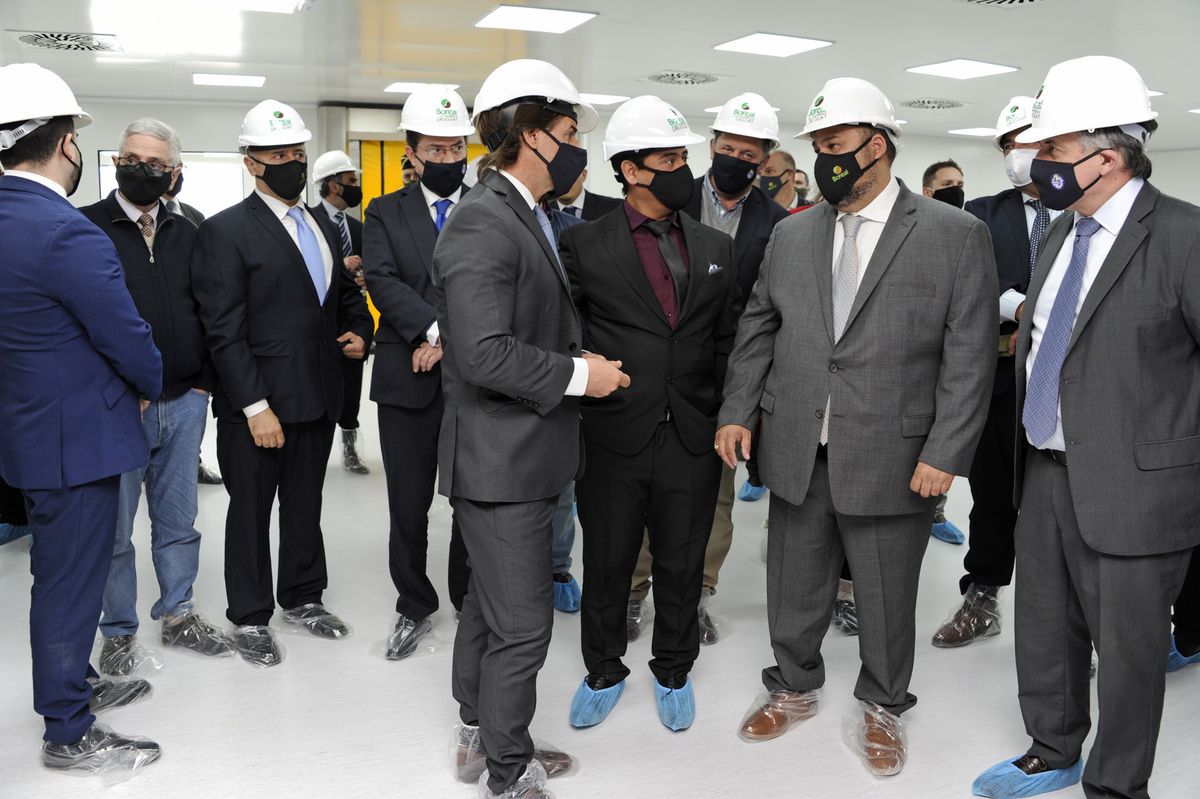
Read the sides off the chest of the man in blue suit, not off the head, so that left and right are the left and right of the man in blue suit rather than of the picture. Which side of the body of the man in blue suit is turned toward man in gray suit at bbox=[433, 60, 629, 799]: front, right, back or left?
right

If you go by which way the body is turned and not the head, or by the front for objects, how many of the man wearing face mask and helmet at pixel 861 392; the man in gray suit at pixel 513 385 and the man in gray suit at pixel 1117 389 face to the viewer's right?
1

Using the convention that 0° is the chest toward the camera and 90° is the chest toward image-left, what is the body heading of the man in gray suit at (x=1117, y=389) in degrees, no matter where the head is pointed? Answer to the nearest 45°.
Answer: approximately 45°

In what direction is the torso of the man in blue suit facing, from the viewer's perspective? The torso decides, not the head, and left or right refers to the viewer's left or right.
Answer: facing away from the viewer and to the right of the viewer

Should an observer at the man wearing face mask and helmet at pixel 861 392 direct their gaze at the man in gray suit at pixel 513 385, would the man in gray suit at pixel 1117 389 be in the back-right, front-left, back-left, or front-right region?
back-left

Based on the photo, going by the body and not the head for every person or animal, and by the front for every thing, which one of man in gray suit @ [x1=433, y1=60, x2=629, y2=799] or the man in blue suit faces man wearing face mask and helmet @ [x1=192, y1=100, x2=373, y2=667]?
the man in blue suit

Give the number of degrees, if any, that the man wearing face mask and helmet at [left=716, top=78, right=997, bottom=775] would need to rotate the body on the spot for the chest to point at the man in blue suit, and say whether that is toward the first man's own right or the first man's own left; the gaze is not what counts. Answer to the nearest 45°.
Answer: approximately 45° to the first man's own right

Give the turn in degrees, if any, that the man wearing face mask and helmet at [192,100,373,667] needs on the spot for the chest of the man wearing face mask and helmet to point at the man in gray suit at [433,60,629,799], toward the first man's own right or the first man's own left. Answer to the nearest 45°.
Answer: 0° — they already face them

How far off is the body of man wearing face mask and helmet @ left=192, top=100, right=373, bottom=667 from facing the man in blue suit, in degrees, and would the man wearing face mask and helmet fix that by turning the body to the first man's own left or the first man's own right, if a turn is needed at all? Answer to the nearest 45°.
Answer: approximately 90° to the first man's own right

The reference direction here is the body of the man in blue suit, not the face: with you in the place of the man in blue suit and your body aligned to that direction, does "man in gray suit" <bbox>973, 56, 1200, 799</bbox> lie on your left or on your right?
on your right

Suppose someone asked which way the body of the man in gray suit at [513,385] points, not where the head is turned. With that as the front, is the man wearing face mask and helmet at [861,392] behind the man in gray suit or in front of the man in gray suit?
in front

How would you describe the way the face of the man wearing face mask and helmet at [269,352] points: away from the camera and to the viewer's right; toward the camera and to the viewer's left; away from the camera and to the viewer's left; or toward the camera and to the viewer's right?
toward the camera and to the viewer's right

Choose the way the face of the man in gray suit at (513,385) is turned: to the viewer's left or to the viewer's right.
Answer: to the viewer's right

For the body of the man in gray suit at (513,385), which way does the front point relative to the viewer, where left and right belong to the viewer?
facing to the right of the viewer
